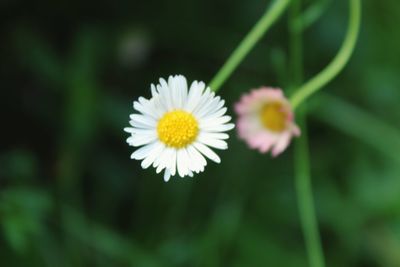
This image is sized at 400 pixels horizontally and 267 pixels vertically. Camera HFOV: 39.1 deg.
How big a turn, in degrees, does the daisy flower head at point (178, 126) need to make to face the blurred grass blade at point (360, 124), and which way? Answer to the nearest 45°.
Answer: approximately 135° to its left

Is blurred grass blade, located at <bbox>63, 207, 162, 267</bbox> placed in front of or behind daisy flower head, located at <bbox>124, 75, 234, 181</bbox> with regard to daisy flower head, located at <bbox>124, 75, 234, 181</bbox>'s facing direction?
behind

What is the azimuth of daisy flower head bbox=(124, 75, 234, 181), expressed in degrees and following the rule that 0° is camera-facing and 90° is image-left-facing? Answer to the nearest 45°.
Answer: approximately 0°
